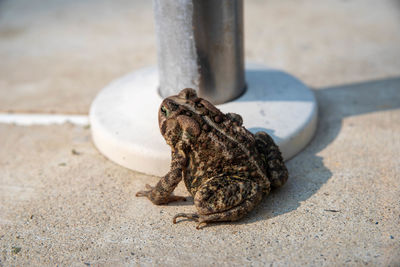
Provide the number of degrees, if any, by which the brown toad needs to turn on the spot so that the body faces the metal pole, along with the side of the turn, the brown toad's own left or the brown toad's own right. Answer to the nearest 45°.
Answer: approximately 45° to the brown toad's own right

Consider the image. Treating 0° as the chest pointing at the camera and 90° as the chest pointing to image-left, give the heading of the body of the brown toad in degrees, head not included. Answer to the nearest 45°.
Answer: approximately 135°
